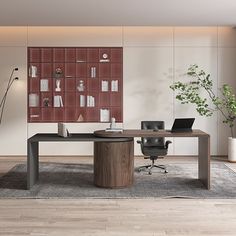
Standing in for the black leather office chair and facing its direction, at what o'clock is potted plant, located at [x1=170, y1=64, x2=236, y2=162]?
The potted plant is roughly at 7 o'clock from the black leather office chair.

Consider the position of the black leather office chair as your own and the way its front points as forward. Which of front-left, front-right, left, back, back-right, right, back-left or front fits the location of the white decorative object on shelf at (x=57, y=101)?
back-right

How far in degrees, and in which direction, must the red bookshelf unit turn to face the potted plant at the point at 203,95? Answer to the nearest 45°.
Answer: approximately 90° to its left

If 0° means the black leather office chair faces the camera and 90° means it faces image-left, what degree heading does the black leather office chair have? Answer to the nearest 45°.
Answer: approximately 0°

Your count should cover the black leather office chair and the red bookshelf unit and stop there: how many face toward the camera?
2

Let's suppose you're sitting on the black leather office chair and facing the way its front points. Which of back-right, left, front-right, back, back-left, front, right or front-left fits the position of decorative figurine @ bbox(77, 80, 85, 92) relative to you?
back-right
